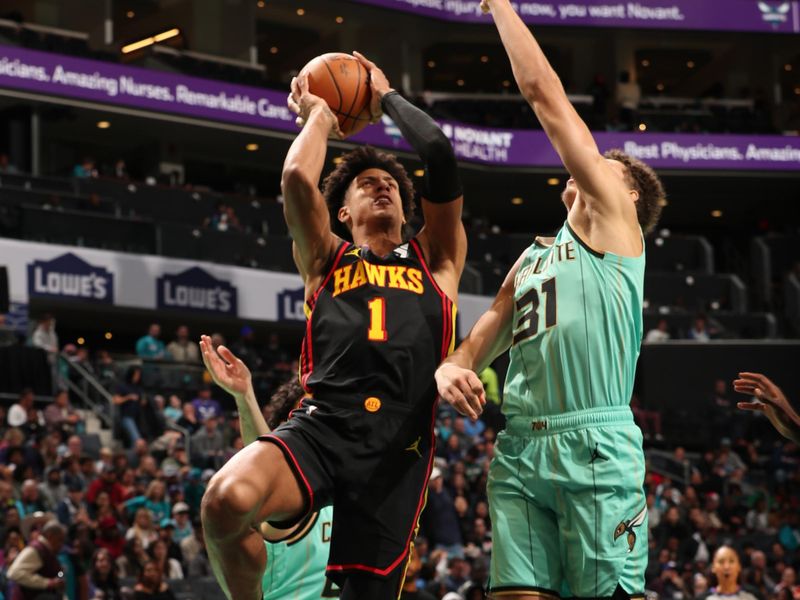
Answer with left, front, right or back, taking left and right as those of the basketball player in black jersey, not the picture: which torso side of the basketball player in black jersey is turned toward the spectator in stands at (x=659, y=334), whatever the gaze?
back

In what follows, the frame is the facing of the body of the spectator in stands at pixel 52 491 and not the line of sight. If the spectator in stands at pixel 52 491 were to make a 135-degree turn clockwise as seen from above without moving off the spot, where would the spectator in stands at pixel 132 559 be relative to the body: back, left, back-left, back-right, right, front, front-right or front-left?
back-left

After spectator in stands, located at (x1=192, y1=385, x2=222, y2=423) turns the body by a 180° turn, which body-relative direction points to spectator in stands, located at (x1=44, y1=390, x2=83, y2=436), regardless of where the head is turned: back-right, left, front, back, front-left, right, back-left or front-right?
back-left

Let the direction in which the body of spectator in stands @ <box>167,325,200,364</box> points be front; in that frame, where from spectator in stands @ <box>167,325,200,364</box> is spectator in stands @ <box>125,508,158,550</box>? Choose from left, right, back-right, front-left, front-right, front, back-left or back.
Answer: front

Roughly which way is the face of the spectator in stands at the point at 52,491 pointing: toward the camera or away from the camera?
toward the camera

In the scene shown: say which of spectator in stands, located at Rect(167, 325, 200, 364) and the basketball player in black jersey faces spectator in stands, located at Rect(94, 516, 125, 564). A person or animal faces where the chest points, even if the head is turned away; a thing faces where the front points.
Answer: spectator in stands, located at Rect(167, 325, 200, 364)

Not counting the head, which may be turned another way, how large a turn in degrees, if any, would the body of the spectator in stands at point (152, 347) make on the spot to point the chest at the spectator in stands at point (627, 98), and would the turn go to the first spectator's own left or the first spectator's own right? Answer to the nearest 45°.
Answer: approximately 90° to the first spectator's own left

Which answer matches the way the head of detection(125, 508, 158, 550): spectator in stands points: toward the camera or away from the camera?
toward the camera

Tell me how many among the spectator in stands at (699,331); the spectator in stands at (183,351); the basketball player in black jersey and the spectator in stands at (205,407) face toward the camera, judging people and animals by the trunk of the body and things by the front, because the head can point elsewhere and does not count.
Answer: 4

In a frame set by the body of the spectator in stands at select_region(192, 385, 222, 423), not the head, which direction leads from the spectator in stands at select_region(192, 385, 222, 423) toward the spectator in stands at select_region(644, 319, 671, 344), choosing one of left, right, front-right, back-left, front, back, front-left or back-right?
back-left

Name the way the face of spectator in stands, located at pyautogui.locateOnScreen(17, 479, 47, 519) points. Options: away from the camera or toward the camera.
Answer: toward the camera

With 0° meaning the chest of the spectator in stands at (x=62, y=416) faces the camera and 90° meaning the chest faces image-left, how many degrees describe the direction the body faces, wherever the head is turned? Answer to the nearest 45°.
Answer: approximately 315°

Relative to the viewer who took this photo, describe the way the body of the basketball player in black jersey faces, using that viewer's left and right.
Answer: facing the viewer

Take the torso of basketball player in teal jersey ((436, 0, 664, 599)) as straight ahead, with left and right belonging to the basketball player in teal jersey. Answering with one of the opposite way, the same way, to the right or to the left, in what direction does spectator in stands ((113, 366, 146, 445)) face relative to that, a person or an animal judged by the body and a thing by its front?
to the left
